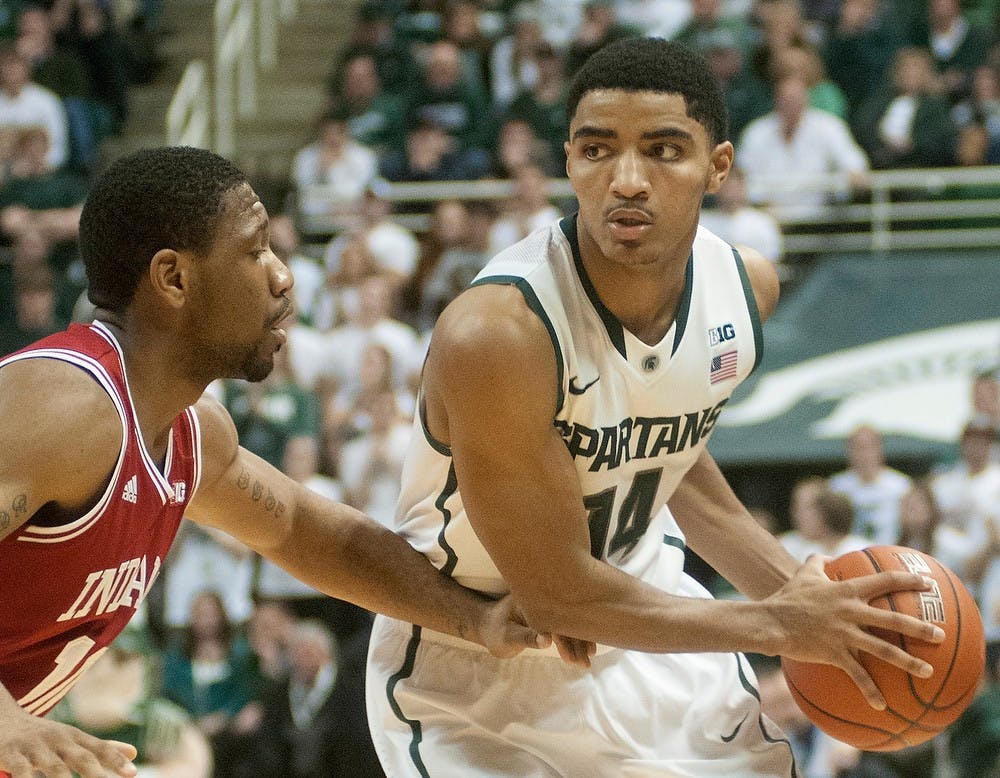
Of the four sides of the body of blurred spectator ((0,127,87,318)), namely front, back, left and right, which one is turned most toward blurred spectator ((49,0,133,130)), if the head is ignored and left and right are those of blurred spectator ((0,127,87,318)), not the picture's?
back

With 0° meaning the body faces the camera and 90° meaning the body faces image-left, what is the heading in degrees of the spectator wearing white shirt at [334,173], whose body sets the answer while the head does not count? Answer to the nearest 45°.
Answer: approximately 0°

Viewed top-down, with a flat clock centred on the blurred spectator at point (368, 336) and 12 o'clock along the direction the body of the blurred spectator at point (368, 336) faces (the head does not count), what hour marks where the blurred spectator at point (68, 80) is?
the blurred spectator at point (68, 80) is roughly at 5 o'clock from the blurred spectator at point (368, 336).

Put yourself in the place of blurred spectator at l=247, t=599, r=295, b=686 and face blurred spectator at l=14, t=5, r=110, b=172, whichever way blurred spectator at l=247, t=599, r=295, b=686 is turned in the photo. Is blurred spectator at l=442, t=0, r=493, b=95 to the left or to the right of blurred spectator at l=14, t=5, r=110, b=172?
right

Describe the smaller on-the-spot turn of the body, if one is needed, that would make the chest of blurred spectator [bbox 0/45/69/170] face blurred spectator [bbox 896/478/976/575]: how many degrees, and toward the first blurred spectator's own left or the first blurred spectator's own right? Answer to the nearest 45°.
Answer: approximately 45° to the first blurred spectator's own left

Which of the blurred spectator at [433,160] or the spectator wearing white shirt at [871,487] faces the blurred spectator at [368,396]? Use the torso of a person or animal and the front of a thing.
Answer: the blurred spectator at [433,160]

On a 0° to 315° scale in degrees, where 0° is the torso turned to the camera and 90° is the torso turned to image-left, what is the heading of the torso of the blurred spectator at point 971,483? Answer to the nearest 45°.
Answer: approximately 0°

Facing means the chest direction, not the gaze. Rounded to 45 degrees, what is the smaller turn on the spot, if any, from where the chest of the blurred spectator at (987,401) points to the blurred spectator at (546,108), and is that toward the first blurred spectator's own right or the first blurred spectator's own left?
approximately 90° to the first blurred spectator's own right

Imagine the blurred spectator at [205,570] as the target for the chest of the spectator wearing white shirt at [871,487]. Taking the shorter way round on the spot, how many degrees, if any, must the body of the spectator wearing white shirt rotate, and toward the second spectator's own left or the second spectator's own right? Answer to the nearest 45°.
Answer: approximately 90° to the second spectator's own right
